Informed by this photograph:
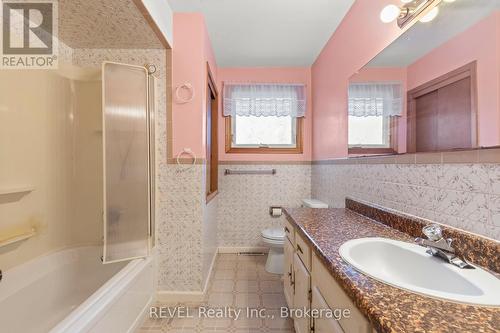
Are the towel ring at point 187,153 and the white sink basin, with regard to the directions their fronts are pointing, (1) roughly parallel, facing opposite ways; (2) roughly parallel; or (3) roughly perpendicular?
roughly perpendicular

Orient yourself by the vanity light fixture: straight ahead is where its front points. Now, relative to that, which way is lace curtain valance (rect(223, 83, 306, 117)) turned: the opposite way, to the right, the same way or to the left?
to the left

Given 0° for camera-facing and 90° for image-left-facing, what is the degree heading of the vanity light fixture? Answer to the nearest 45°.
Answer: approximately 45°

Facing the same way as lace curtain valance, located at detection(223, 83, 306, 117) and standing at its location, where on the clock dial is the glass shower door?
The glass shower door is roughly at 1 o'clock from the lace curtain valance.

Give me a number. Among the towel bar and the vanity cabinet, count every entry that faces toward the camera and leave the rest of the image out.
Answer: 1

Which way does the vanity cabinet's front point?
to the viewer's left

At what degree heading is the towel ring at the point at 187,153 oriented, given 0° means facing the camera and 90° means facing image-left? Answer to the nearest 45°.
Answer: approximately 0°

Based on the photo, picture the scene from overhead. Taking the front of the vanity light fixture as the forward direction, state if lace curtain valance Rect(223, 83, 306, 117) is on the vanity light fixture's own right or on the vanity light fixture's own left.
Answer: on the vanity light fixture's own right
